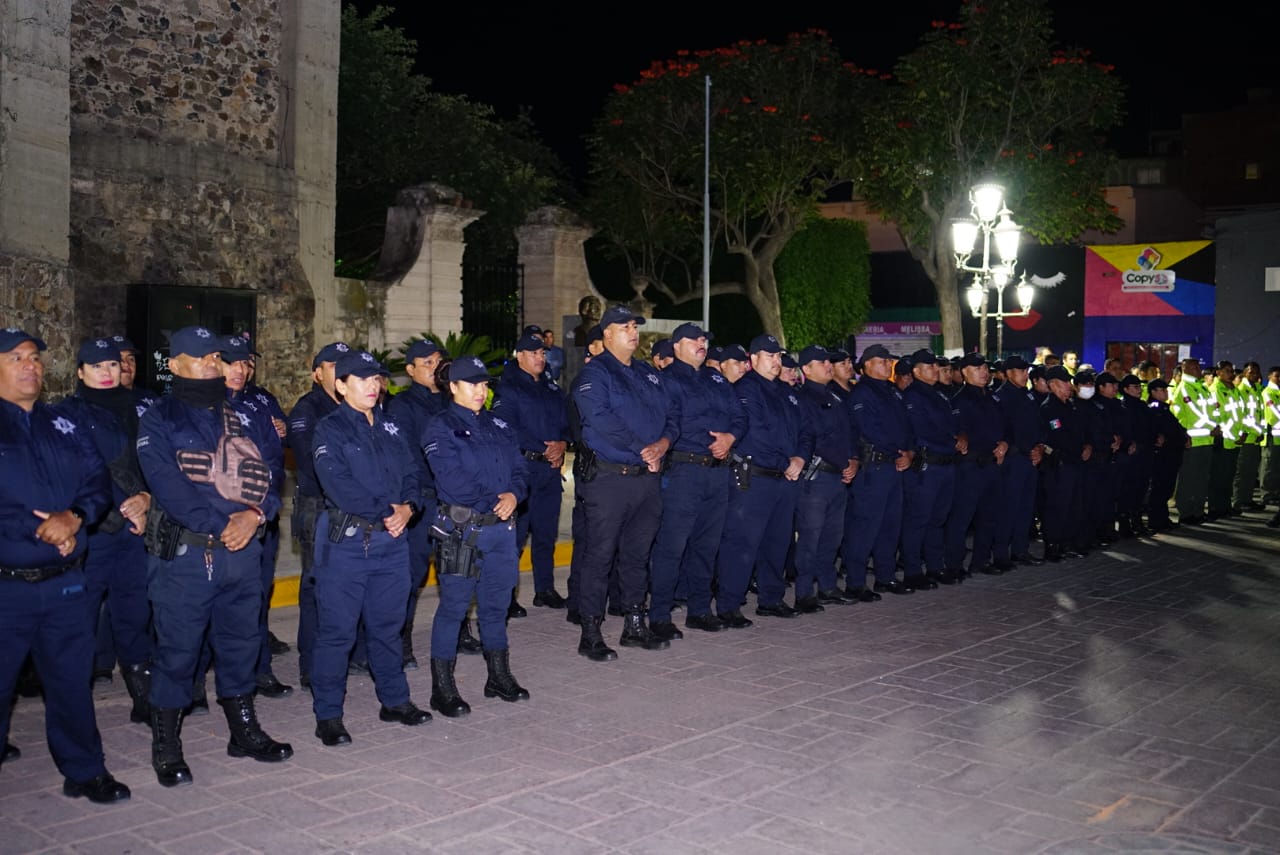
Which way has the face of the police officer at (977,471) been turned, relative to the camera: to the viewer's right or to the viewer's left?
to the viewer's right

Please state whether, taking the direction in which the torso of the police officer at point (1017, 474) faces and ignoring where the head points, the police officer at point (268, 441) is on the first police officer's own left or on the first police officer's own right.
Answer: on the first police officer's own right

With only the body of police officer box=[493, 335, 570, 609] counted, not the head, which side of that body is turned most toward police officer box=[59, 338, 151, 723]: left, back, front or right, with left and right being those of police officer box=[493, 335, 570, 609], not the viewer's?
right

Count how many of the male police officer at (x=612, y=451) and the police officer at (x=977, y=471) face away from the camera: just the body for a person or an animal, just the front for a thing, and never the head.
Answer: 0

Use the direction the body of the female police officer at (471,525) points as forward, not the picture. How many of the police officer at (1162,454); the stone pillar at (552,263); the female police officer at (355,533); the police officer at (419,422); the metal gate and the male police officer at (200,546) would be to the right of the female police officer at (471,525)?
2

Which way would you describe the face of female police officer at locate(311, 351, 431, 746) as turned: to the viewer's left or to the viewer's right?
to the viewer's right

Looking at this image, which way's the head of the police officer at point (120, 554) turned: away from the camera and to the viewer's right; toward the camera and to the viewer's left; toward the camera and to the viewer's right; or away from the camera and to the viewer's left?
toward the camera and to the viewer's right

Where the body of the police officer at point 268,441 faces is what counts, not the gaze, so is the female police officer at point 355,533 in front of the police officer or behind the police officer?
in front

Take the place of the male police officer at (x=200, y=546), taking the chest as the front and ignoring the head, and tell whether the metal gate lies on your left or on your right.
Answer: on your left

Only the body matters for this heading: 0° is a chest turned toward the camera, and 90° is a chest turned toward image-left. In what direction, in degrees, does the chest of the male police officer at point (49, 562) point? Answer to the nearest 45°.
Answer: approximately 315°

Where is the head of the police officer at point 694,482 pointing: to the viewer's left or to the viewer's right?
to the viewer's right

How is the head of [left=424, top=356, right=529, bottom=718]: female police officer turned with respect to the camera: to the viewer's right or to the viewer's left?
to the viewer's right

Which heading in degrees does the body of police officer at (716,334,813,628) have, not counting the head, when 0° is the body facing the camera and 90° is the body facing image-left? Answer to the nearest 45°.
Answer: approximately 315°
